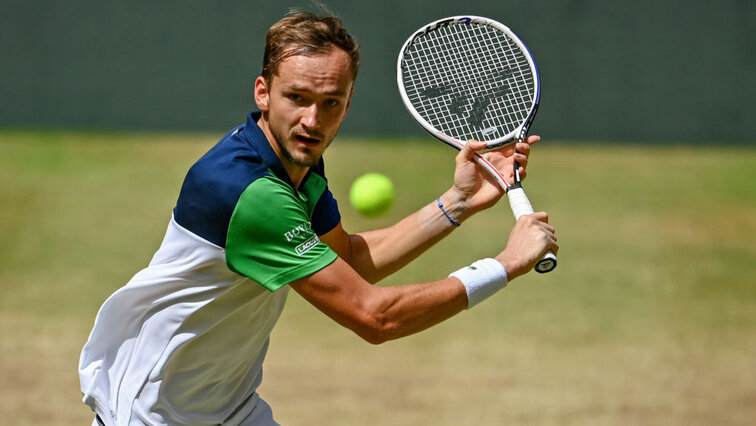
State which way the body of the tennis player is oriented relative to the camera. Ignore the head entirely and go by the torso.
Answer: to the viewer's right
